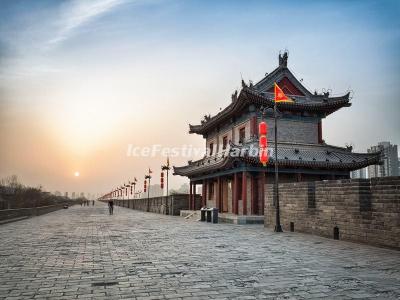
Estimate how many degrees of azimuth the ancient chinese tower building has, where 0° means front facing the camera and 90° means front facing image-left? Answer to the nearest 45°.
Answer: approximately 45°
